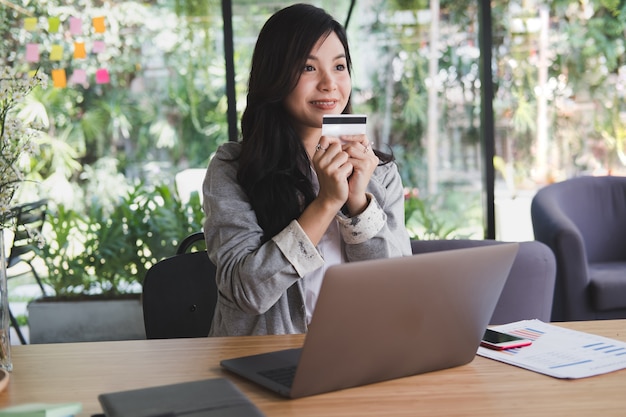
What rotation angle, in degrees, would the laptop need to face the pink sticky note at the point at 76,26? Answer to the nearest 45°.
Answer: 0° — it already faces it

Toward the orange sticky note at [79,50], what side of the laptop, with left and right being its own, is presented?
front

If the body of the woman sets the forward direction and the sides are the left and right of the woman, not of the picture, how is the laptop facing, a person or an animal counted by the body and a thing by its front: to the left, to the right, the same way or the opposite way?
the opposite way

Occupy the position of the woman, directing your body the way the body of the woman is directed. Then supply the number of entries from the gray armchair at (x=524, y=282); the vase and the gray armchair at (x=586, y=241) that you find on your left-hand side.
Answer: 2

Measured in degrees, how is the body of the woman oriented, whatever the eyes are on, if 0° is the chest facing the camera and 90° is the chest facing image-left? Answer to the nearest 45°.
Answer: approximately 315°

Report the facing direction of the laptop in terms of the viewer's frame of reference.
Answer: facing away from the viewer and to the left of the viewer

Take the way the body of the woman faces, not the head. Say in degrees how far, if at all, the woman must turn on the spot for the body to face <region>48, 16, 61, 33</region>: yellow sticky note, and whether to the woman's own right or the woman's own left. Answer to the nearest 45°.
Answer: approximately 180°

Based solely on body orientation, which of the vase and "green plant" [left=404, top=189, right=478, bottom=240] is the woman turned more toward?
the vase

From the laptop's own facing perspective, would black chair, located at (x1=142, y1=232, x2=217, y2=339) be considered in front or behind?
in front

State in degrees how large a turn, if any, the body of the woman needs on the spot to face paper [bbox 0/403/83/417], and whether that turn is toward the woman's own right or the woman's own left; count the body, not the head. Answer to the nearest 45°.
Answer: approximately 45° to the woman's own right

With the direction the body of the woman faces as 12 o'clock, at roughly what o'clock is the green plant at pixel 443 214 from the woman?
The green plant is roughly at 8 o'clock from the woman.

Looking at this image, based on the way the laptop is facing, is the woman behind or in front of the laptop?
in front

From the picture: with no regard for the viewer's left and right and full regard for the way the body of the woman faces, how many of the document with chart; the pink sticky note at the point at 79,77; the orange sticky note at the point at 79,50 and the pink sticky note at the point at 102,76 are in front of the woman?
1

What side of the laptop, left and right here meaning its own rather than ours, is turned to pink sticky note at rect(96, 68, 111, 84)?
front
